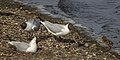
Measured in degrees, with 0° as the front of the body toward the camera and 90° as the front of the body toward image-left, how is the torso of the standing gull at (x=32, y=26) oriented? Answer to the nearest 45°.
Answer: approximately 90°
